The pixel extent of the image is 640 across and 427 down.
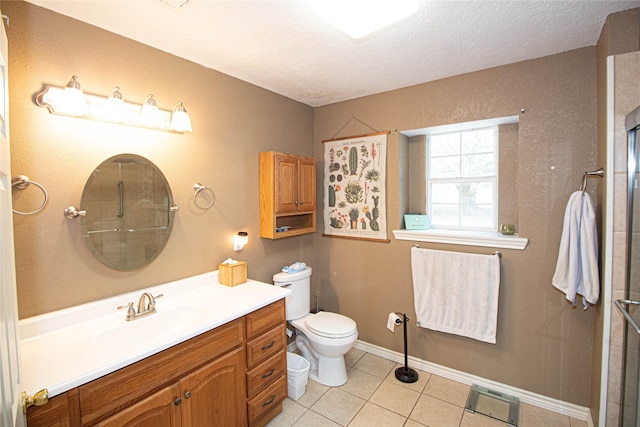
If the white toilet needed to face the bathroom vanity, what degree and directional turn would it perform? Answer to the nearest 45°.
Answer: approximately 90° to its right

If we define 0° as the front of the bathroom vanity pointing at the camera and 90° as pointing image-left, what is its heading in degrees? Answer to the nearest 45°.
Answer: approximately 315°

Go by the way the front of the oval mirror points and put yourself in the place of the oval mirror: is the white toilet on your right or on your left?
on your left

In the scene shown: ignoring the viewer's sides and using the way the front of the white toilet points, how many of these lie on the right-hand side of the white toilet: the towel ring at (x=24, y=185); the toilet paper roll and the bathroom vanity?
2

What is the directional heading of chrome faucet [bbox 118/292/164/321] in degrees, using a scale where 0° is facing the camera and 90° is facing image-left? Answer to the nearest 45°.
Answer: approximately 315°

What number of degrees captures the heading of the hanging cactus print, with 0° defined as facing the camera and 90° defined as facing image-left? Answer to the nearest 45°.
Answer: approximately 45°

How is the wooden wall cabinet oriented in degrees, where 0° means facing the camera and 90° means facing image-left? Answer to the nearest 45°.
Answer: approximately 315°

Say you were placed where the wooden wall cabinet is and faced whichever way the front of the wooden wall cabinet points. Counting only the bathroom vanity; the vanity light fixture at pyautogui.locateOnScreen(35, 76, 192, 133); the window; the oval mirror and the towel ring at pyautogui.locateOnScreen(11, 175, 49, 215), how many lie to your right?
4
